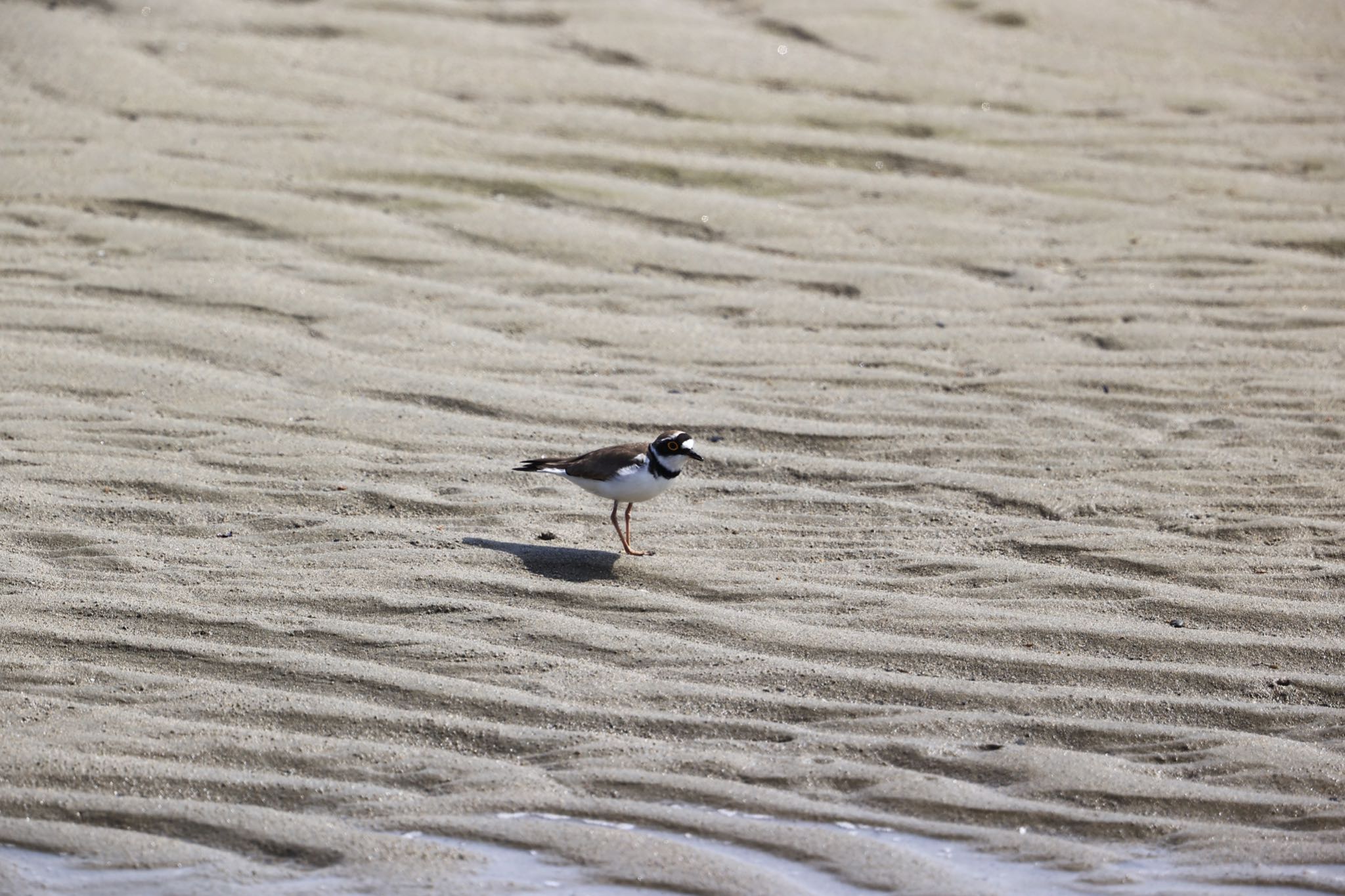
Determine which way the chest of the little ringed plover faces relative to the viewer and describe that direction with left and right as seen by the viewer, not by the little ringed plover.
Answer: facing to the right of the viewer
